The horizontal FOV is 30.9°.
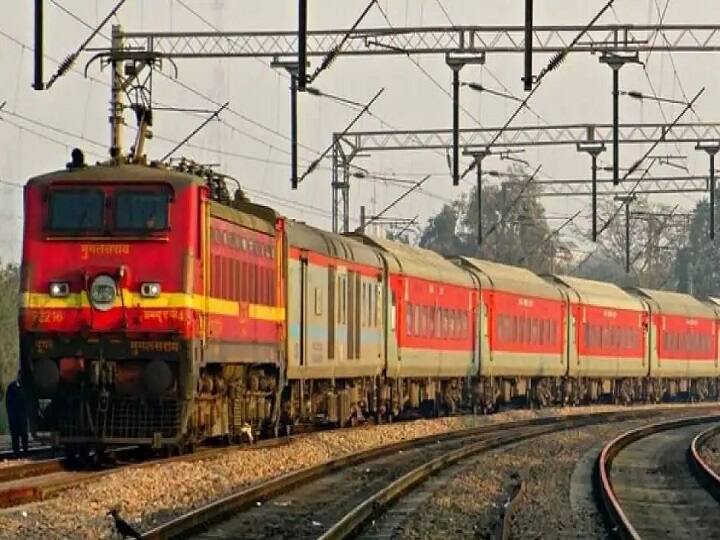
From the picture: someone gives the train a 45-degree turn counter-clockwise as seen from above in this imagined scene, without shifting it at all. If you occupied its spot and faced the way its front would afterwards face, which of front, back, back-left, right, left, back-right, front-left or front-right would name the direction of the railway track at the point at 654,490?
front

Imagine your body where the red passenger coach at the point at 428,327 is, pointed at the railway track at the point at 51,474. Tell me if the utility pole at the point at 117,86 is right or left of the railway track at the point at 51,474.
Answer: right

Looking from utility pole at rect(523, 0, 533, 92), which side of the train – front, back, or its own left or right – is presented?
left

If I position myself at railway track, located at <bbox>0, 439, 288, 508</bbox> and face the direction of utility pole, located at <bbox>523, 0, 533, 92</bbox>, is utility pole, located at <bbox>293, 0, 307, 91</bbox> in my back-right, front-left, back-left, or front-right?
front-left

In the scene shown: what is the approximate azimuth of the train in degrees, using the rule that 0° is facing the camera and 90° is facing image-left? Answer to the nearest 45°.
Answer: approximately 45°
